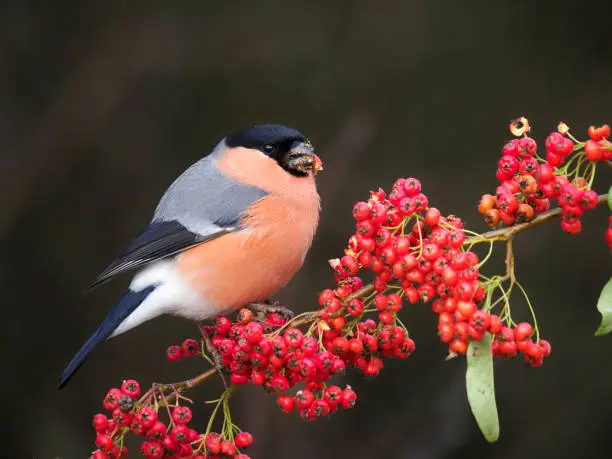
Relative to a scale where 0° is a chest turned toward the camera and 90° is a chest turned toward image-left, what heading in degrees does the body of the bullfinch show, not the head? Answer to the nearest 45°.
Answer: approximately 270°

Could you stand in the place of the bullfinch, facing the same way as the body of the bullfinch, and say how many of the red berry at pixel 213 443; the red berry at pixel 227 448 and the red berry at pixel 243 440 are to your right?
3

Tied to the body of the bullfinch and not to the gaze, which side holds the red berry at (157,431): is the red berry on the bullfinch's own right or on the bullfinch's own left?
on the bullfinch's own right

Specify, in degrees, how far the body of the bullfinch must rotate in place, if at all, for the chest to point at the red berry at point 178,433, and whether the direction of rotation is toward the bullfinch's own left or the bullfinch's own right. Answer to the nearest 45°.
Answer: approximately 90° to the bullfinch's own right
